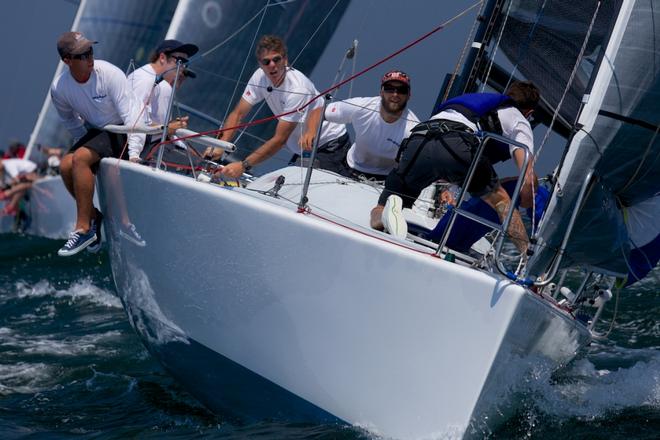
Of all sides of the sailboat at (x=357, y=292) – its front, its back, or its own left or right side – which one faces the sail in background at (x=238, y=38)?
back

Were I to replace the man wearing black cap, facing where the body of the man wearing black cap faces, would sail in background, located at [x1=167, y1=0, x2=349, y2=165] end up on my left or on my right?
on my left

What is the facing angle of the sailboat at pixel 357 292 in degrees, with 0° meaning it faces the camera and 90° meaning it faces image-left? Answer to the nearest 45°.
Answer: approximately 315°

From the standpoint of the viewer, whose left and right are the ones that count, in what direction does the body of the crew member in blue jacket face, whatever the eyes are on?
facing away from the viewer and to the right of the viewer

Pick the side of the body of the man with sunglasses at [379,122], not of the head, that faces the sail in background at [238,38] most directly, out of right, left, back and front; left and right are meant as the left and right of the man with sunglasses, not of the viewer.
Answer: back

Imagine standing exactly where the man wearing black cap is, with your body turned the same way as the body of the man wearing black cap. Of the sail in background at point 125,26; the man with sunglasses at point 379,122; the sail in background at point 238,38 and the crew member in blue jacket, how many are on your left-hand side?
2

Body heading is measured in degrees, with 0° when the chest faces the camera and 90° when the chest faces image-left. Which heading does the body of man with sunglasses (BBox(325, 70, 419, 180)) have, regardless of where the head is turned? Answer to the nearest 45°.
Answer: approximately 0°

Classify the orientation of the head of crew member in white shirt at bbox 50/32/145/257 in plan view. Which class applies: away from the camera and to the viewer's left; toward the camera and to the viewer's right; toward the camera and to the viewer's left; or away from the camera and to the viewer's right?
toward the camera and to the viewer's right

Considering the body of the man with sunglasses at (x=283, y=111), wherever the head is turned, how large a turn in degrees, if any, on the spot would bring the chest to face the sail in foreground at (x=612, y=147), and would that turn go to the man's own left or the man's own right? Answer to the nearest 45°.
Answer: approximately 90° to the man's own left
